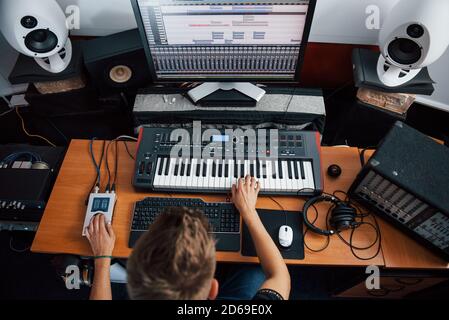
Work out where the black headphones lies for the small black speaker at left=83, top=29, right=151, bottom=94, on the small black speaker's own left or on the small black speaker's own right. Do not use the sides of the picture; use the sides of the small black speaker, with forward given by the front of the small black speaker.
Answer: on the small black speaker's own left

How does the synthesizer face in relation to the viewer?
toward the camera

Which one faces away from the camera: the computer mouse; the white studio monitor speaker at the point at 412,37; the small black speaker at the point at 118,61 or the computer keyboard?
the computer mouse

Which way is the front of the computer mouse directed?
away from the camera

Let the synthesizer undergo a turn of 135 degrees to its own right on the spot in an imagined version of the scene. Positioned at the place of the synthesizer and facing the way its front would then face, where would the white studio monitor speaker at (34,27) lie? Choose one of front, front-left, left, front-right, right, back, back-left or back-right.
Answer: front-left

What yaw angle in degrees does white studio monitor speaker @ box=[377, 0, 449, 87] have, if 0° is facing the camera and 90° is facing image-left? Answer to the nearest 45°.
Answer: approximately 45°

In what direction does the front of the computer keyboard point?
toward the camera

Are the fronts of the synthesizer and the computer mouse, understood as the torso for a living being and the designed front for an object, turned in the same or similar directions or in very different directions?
very different directions

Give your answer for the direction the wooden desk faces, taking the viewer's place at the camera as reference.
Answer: facing the viewer
